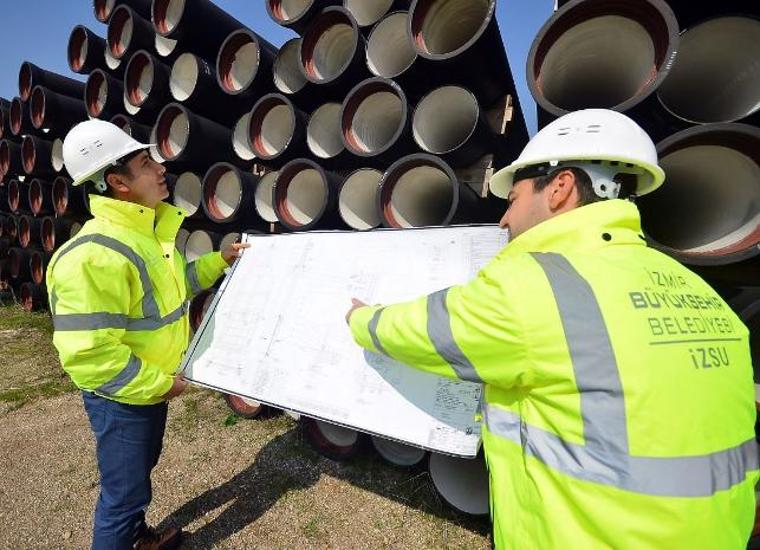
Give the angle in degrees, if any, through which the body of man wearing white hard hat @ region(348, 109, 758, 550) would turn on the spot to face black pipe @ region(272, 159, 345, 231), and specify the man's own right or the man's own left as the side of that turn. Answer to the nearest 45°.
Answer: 0° — they already face it

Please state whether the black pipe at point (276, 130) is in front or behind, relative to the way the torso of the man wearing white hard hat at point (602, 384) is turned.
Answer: in front

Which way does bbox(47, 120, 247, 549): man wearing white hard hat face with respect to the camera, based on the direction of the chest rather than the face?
to the viewer's right

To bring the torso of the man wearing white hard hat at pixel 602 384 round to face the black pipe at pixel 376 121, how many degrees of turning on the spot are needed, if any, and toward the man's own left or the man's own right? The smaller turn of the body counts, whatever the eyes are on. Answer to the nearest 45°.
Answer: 0° — they already face it

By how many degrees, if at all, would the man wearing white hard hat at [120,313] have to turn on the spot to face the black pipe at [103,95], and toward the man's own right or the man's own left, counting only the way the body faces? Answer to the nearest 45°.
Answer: approximately 90° to the man's own left

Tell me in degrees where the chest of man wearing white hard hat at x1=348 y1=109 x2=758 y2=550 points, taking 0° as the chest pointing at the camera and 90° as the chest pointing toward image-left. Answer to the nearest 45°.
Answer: approximately 135°

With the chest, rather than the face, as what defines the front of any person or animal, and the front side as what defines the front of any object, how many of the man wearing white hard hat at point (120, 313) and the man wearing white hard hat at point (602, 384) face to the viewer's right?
1

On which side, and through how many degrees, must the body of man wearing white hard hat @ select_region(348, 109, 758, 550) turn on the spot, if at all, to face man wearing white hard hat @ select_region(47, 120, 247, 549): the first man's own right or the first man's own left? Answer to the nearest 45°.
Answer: approximately 45° to the first man's own left

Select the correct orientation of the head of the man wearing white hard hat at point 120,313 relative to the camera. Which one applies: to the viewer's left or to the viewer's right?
to the viewer's right
